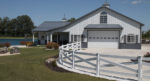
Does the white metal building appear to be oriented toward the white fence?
yes

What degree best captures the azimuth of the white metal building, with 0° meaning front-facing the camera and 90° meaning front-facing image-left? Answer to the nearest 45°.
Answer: approximately 0°
